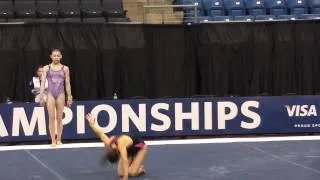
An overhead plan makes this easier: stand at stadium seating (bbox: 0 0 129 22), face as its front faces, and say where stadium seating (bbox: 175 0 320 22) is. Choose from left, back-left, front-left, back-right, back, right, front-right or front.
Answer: left

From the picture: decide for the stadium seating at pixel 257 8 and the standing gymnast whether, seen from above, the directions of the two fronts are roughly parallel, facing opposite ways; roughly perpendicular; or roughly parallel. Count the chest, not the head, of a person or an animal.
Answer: roughly parallel

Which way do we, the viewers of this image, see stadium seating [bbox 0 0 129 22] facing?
facing the viewer

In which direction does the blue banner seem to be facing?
toward the camera

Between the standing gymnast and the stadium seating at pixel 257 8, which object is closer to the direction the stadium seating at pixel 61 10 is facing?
the standing gymnast

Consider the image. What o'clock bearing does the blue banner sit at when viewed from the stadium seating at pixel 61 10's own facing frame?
The blue banner is roughly at 11 o'clock from the stadium seating.

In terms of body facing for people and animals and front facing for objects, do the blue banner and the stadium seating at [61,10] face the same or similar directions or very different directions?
same or similar directions

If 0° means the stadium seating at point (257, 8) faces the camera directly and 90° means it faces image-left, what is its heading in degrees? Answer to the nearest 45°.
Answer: approximately 0°

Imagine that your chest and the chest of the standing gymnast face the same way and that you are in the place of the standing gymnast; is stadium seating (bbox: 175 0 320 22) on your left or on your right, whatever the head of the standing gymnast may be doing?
on your left

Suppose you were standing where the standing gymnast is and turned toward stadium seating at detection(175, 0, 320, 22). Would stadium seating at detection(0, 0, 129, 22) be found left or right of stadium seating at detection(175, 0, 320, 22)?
left

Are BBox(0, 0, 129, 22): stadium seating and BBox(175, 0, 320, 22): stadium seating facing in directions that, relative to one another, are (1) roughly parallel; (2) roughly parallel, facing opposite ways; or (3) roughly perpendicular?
roughly parallel

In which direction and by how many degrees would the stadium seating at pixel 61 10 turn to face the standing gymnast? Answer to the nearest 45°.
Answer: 0° — it already faces them

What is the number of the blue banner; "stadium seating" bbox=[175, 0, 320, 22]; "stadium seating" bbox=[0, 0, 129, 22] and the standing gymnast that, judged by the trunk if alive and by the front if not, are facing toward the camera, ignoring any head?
4
